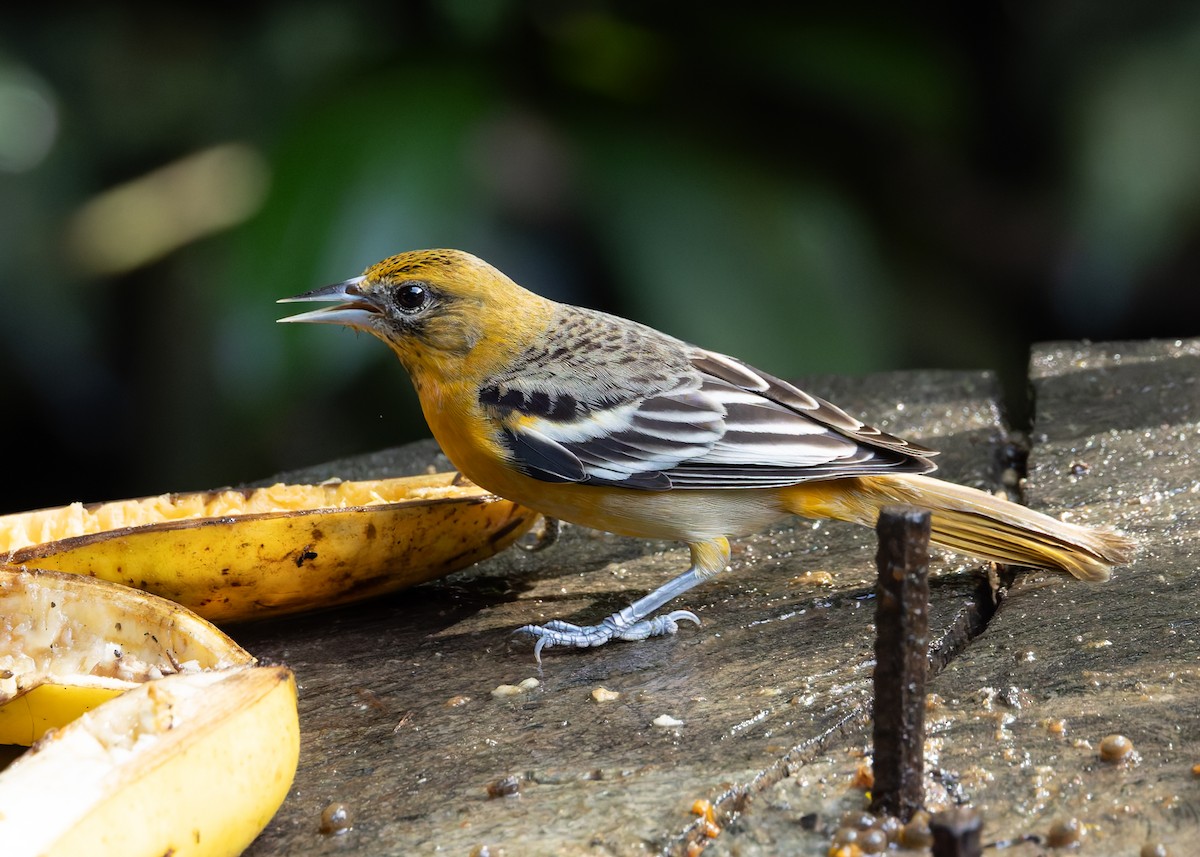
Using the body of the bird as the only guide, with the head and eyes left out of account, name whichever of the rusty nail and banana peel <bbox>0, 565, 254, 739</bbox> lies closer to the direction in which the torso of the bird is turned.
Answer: the banana peel

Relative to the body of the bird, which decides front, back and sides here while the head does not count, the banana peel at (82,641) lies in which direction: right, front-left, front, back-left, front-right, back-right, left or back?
front-left

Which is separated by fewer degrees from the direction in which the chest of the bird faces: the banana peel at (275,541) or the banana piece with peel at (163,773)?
the banana peel

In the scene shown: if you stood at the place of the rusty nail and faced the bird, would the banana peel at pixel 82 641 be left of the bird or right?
left

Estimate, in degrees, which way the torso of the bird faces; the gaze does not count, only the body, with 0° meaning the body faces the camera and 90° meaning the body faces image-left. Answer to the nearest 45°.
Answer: approximately 90°
